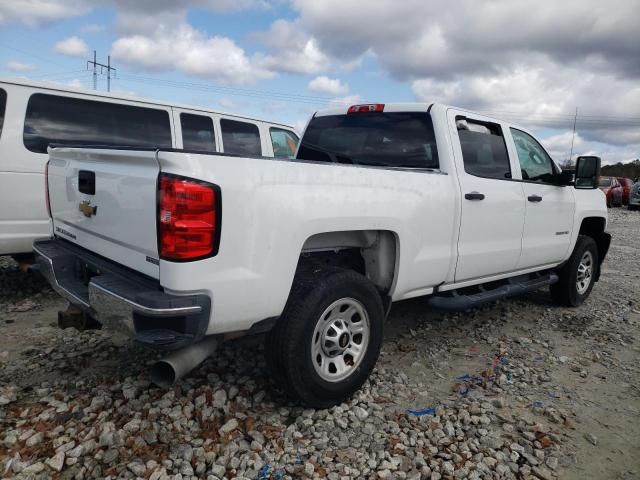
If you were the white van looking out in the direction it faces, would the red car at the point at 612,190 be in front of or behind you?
in front

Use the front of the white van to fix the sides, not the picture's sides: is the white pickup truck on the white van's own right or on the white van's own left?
on the white van's own right

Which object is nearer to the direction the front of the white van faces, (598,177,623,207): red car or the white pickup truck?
the red car

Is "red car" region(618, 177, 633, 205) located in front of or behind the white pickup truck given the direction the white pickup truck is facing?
in front

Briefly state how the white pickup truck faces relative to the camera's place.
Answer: facing away from the viewer and to the right of the viewer

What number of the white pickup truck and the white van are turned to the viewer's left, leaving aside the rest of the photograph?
0

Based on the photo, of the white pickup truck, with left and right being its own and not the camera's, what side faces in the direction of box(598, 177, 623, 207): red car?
front

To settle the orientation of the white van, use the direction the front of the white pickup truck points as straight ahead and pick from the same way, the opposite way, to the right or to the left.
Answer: the same way

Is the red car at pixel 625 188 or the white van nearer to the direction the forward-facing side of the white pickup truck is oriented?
the red car

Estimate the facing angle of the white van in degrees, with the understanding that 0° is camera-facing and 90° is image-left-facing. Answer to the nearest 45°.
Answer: approximately 225°

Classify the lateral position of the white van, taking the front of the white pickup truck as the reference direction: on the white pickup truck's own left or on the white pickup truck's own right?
on the white pickup truck's own left
